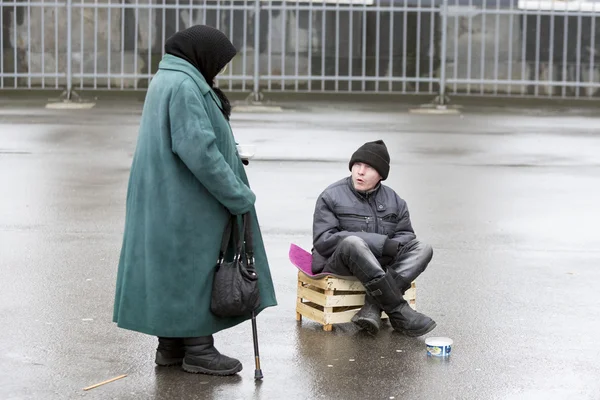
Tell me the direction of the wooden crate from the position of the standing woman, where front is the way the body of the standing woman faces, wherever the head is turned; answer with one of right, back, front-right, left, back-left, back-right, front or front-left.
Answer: front-left

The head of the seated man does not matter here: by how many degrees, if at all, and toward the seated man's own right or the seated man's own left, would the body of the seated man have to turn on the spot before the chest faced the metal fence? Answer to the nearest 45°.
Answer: approximately 135° to the seated man's own left

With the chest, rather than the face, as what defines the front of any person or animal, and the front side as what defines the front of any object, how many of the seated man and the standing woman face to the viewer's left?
0

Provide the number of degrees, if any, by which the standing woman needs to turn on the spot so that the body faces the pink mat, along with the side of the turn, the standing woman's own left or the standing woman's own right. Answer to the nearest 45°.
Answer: approximately 45° to the standing woman's own left

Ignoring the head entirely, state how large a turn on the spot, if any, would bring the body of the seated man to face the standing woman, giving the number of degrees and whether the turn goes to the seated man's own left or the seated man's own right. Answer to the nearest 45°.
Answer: approximately 90° to the seated man's own right

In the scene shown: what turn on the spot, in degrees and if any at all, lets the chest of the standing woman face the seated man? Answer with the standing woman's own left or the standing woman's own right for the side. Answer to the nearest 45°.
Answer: approximately 45° to the standing woman's own left

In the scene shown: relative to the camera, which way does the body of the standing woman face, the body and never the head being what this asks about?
to the viewer's right

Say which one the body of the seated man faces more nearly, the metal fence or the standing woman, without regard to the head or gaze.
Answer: the standing woman
